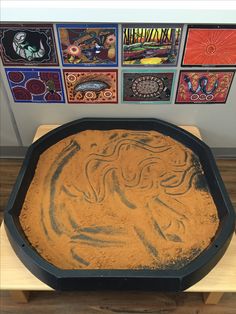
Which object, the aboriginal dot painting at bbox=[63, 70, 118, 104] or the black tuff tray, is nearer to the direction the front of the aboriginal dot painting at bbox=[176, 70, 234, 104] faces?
the black tuff tray

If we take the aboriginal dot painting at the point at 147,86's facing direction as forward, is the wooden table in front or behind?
in front

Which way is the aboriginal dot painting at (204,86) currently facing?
toward the camera

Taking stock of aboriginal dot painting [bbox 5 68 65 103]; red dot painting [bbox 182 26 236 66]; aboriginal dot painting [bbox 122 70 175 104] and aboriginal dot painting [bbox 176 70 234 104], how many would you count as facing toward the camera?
4

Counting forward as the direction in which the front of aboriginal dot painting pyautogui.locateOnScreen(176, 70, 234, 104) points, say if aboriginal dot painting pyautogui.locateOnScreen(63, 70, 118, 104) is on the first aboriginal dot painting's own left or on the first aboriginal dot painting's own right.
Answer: on the first aboriginal dot painting's own right

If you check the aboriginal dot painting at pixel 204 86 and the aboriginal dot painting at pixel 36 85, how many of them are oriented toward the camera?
2

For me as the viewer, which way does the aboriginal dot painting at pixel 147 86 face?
facing the viewer

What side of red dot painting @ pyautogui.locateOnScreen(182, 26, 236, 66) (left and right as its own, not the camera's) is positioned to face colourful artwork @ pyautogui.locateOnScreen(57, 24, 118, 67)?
right

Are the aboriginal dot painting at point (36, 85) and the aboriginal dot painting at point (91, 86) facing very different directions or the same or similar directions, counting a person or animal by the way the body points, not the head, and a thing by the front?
same or similar directions

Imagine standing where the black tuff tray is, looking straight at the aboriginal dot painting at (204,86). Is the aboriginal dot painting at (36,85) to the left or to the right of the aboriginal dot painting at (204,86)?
left

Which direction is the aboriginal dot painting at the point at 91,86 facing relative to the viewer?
toward the camera

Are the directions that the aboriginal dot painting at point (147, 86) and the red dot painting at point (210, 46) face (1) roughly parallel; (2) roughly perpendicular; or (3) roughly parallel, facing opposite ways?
roughly parallel

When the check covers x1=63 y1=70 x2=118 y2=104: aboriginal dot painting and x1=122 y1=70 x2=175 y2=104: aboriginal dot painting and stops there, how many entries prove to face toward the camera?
2

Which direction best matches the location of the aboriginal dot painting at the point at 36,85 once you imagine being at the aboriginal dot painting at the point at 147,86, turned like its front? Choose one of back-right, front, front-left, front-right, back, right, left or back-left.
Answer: right

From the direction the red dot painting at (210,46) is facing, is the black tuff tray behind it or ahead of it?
ahead

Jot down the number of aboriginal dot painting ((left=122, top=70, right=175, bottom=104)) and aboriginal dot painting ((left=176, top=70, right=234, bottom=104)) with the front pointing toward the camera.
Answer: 2

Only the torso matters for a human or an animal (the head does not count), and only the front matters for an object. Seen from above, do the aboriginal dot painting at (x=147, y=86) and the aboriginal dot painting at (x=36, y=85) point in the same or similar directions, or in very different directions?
same or similar directions

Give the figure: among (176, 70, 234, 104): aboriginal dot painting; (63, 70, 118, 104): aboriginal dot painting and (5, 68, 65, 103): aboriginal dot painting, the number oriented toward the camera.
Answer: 3
